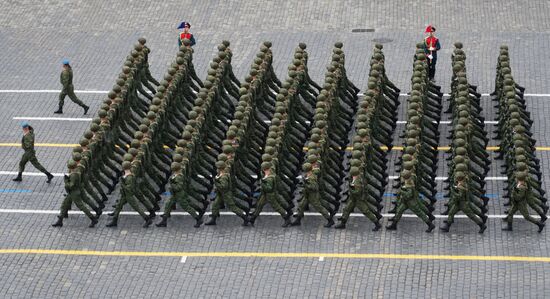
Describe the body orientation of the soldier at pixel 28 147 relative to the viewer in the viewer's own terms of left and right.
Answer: facing to the left of the viewer

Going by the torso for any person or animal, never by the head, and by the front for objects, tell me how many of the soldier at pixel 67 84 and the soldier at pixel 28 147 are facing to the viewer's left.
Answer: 2

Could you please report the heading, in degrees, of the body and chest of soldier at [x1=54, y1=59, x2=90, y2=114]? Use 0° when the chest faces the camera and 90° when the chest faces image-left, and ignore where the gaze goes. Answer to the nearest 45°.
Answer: approximately 90°

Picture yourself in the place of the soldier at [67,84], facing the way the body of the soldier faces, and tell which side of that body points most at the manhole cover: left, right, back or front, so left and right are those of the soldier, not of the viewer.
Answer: back

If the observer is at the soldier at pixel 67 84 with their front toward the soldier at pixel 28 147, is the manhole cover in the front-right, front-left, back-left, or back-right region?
back-left

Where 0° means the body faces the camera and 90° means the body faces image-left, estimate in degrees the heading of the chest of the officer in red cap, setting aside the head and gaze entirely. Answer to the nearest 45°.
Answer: approximately 0°
